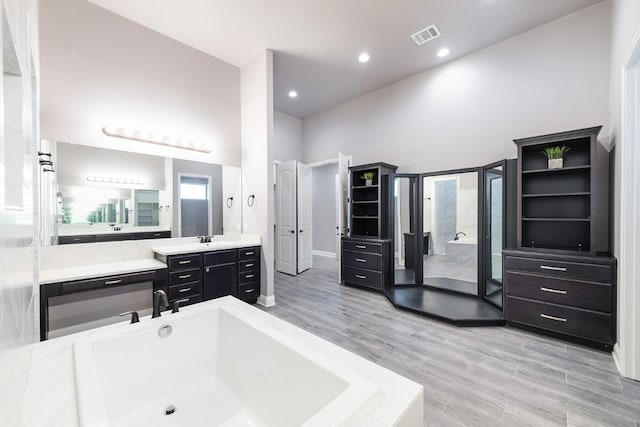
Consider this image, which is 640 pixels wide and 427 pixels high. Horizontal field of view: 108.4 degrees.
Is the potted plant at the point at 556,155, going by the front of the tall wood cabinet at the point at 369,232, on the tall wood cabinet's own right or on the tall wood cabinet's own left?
on the tall wood cabinet's own left

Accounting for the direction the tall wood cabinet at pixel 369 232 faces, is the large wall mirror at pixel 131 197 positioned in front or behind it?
in front

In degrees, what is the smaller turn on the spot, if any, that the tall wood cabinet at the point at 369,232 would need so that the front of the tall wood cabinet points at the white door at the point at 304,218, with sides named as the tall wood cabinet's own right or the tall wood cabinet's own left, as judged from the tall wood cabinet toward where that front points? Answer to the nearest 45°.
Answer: approximately 90° to the tall wood cabinet's own right

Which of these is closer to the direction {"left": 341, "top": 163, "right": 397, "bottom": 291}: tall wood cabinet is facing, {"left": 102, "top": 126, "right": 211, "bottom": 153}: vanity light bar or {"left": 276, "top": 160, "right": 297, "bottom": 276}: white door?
the vanity light bar

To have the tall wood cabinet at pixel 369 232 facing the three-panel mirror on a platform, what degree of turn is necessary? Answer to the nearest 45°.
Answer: approximately 135° to its left

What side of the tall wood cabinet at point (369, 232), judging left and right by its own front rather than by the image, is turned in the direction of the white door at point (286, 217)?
right

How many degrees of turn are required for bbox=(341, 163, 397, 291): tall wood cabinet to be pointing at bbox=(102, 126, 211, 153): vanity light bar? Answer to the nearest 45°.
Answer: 0° — it already faces it

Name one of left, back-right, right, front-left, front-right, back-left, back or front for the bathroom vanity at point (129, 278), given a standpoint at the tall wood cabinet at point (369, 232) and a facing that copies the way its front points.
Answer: front

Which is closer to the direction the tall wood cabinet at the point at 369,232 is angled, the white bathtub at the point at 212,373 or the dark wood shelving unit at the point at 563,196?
the white bathtub
